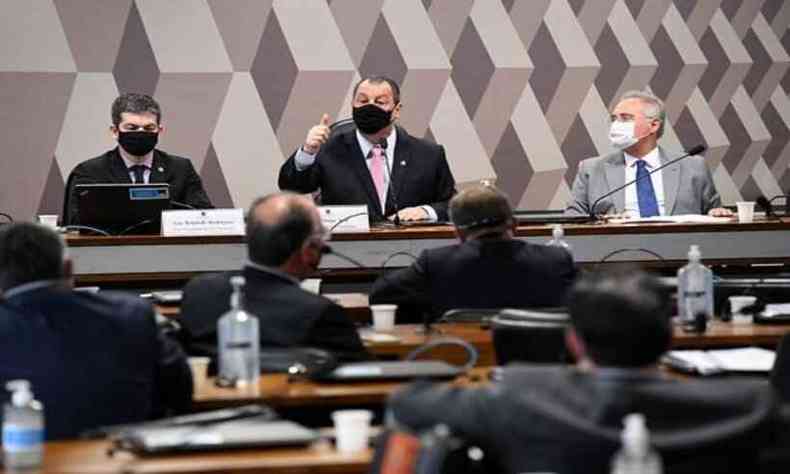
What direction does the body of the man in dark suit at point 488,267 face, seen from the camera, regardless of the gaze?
away from the camera

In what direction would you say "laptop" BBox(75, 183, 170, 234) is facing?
away from the camera

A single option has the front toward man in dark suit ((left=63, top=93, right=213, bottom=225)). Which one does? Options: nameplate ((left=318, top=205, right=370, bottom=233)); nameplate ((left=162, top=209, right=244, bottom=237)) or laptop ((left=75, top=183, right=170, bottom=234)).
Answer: the laptop

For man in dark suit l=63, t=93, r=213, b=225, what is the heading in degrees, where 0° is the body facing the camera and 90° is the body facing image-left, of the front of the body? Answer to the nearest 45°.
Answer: approximately 0°

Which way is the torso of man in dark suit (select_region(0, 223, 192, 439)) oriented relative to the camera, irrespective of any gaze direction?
away from the camera

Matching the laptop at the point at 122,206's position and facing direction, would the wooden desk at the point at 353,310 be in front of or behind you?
behind

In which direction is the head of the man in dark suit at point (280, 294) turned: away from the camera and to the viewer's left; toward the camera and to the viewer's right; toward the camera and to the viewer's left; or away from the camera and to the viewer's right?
away from the camera and to the viewer's right
